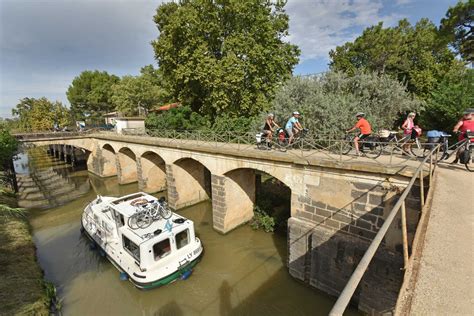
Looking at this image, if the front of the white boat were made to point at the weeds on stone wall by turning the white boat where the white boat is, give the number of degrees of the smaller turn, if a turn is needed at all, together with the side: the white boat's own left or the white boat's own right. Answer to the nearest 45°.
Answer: approximately 135° to the white boat's own right

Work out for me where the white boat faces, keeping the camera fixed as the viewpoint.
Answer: facing away from the viewer and to the left of the viewer

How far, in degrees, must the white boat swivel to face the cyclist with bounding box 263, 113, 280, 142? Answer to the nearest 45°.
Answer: approximately 135° to its right

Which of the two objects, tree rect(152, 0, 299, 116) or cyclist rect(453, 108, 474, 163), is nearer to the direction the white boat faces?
the tree

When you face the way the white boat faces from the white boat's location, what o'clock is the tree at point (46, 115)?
The tree is roughly at 1 o'clock from the white boat.

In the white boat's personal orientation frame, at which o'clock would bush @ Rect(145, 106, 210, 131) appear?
The bush is roughly at 2 o'clock from the white boat.

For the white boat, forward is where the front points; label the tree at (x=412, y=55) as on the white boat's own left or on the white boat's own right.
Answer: on the white boat's own right

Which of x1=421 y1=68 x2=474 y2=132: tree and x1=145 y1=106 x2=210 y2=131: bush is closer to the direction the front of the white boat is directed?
the bush
